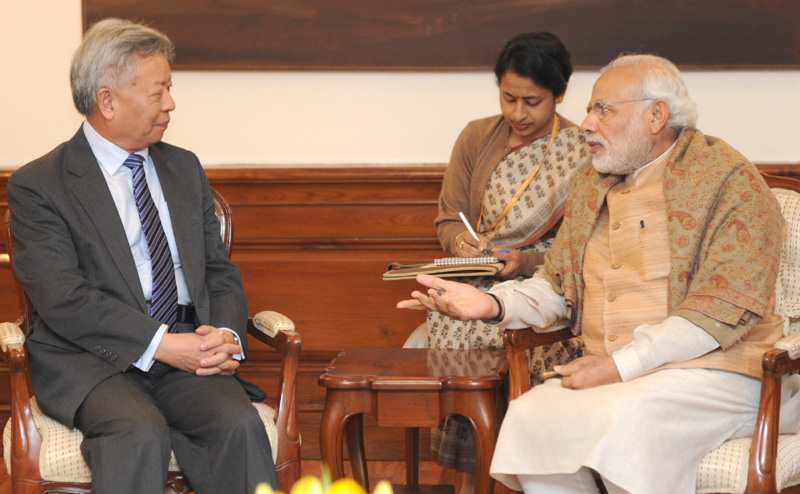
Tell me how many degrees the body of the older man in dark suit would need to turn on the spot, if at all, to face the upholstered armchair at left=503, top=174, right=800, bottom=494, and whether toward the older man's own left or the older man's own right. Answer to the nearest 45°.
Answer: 0° — they already face it

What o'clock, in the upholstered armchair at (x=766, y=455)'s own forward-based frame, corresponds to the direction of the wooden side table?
The wooden side table is roughly at 2 o'clock from the upholstered armchair.

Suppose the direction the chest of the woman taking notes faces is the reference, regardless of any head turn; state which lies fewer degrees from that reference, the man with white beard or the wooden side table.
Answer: the wooden side table

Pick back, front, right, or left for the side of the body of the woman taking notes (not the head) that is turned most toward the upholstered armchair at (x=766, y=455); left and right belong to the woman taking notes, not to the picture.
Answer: left

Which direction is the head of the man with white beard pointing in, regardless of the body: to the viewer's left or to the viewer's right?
to the viewer's left

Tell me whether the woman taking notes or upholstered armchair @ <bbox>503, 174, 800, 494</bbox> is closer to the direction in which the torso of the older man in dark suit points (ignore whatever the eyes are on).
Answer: the upholstered armchair

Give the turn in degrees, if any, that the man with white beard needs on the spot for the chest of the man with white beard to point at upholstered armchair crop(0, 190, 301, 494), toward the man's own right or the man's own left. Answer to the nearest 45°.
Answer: approximately 45° to the man's own right

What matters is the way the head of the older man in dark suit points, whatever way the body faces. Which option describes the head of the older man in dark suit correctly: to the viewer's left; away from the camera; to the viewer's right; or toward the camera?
to the viewer's right

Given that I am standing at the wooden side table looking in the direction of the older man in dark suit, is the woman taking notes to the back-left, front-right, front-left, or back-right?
back-right

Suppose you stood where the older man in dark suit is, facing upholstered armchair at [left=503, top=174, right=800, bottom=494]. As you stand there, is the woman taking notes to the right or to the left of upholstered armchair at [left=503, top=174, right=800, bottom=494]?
left

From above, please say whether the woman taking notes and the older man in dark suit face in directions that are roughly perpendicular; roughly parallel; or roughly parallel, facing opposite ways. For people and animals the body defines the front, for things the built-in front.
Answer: roughly perpendicular

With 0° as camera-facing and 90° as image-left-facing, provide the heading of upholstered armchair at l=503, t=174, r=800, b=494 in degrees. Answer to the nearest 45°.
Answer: approximately 45°

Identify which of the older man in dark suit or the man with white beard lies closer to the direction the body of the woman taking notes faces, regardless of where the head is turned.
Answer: the older man in dark suit
